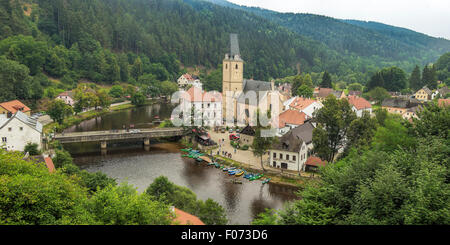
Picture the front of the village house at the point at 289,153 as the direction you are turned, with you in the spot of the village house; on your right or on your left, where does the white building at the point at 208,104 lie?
on your right

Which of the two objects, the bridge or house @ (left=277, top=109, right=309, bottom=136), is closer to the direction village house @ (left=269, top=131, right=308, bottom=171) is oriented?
the bridge

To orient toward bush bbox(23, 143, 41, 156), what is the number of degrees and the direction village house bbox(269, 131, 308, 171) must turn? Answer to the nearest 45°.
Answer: approximately 45° to its right

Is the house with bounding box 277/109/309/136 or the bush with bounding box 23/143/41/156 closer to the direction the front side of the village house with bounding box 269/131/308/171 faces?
the bush

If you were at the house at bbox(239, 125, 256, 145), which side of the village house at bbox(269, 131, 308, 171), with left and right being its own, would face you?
right

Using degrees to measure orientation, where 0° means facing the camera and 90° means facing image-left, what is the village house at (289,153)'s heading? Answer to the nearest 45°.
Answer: approximately 45°

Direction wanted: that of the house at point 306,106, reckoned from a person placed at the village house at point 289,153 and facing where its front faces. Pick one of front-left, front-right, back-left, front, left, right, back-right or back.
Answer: back-right

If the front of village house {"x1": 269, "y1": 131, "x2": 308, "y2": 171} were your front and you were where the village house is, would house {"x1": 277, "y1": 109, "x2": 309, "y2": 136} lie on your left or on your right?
on your right

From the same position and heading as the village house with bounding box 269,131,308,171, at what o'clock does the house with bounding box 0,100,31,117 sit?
The house is roughly at 2 o'clock from the village house.
